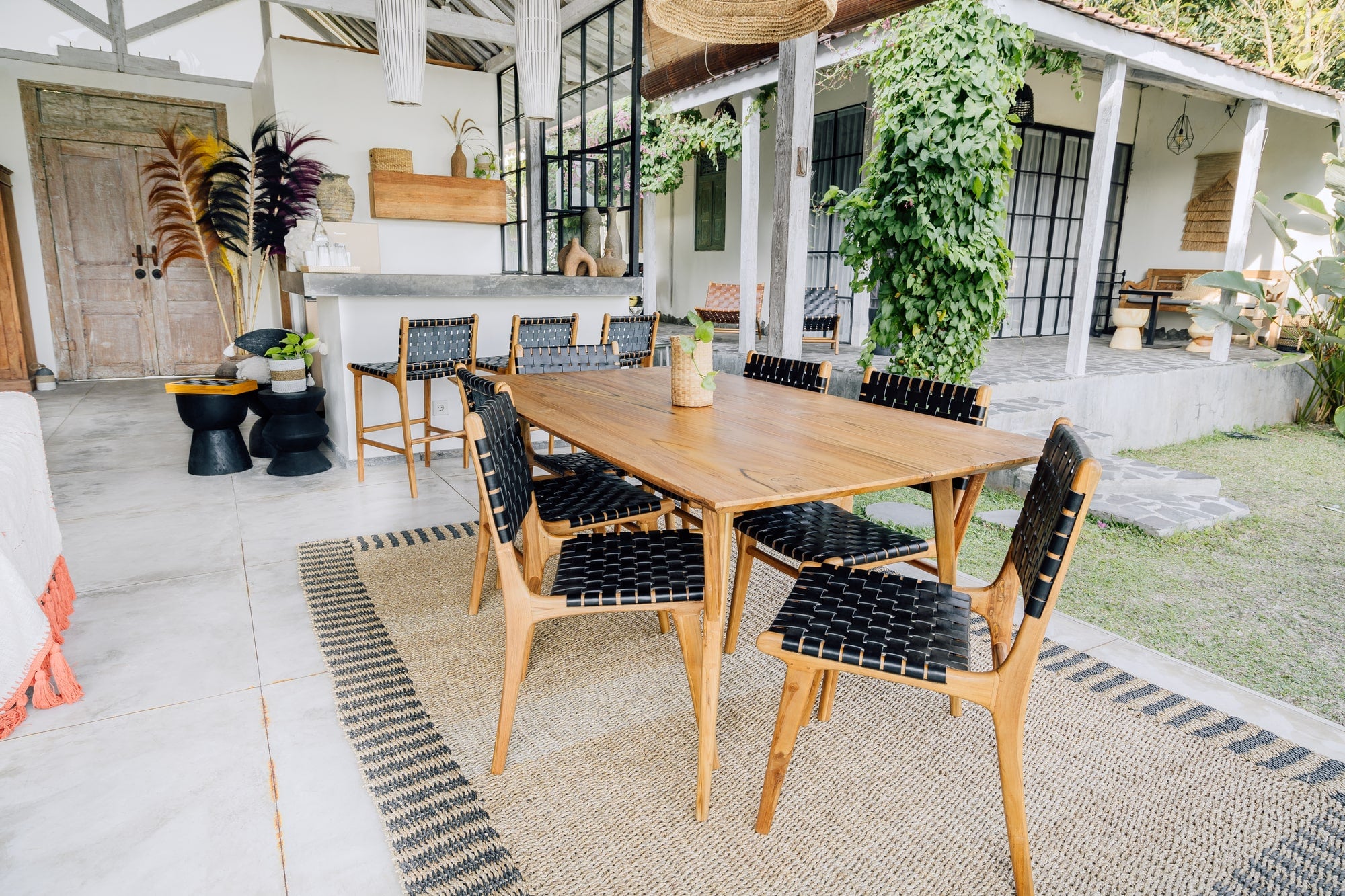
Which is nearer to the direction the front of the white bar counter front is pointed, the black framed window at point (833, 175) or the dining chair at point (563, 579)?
the dining chair

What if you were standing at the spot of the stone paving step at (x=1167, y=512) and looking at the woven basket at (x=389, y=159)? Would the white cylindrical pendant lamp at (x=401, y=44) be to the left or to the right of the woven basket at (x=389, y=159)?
left

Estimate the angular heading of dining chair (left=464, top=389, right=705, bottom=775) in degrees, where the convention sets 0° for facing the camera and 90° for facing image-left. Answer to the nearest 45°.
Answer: approximately 270°

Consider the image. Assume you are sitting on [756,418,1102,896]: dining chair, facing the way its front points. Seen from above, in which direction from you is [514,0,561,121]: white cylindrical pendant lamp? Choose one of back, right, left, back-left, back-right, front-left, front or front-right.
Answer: front-right

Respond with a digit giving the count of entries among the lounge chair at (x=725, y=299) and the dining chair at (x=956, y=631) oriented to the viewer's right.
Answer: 0

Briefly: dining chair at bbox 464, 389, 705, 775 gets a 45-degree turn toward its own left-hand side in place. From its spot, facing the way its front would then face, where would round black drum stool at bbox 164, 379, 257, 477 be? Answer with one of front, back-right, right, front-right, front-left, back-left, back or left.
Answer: left

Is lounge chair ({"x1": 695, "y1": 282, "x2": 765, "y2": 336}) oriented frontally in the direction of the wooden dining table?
yes

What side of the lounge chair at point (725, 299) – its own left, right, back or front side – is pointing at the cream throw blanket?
front

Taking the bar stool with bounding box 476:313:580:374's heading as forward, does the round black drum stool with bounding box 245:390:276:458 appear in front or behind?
in front

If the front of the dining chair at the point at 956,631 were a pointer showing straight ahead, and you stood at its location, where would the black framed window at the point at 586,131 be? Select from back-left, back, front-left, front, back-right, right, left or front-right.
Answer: front-right
